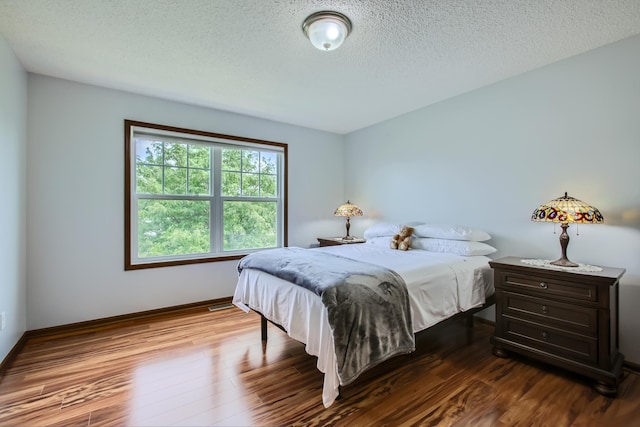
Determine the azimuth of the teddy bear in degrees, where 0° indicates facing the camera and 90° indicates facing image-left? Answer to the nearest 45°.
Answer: approximately 45°

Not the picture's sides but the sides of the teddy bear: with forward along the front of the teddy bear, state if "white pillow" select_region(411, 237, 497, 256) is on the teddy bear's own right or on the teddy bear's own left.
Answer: on the teddy bear's own left

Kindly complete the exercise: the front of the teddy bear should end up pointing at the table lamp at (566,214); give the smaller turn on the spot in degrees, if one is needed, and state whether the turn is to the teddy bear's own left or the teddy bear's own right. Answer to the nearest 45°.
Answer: approximately 90° to the teddy bear's own left

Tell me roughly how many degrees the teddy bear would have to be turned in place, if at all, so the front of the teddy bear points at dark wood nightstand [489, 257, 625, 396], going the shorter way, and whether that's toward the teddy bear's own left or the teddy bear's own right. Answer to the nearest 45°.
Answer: approximately 90° to the teddy bear's own left

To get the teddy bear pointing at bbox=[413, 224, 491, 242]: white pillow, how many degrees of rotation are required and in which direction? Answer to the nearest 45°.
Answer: approximately 135° to its left

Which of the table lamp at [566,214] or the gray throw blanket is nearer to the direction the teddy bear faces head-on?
the gray throw blanket
